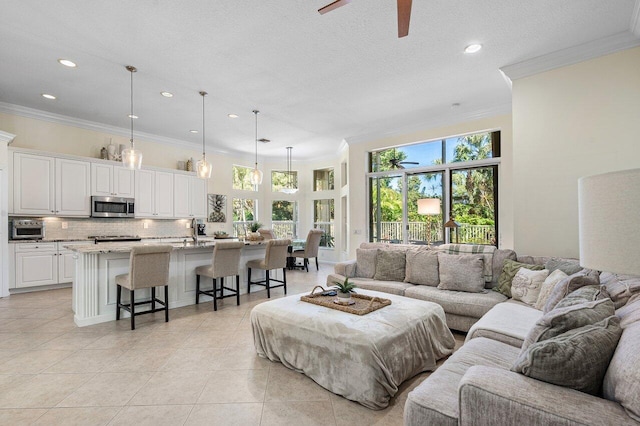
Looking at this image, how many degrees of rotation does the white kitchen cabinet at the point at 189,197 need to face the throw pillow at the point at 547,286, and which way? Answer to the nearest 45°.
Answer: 0° — it already faces it

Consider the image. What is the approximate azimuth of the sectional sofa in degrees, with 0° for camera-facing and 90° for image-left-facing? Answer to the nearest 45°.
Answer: approximately 45°

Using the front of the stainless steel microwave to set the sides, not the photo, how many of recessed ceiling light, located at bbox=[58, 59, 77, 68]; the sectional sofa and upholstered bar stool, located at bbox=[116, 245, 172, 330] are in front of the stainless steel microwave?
3

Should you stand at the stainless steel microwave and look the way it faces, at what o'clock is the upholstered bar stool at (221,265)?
The upholstered bar stool is roughly at 11 o'clock from the stainless steel microwave.

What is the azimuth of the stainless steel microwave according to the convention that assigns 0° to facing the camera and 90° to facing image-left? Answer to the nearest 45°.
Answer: approximately 0°

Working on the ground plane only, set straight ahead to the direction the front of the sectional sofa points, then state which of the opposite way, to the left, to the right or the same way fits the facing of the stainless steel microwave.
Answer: to the left

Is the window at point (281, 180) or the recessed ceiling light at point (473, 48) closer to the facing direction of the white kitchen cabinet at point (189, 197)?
the recessed ceiling light

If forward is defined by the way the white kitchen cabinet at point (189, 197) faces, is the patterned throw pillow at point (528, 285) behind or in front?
in front

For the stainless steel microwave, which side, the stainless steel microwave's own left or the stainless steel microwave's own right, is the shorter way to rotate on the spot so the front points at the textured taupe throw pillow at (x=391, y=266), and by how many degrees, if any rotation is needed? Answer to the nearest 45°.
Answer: approximately 45° to the stainless steel microwave's own left
